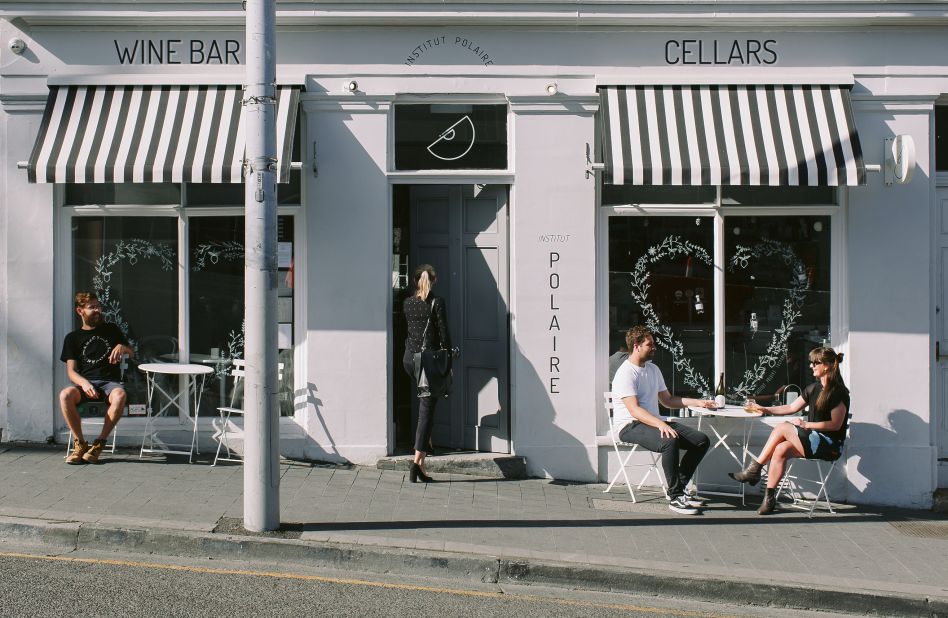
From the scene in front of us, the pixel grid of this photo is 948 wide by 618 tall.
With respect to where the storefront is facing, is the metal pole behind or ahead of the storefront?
ahead

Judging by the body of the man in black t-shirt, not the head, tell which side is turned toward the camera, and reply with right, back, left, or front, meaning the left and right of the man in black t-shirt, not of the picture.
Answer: front

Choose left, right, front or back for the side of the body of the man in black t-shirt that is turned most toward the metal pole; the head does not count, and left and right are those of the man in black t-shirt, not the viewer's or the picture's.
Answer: front

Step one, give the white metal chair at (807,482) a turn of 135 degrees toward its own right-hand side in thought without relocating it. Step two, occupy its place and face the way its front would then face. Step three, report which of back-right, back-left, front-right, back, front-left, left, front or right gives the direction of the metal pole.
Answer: back

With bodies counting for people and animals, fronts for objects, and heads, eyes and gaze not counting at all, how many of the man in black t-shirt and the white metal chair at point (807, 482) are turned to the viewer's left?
1

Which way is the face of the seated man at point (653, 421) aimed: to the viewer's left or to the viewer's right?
to the viewer's right

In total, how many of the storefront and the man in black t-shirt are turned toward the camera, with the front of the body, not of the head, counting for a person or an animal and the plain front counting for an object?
2

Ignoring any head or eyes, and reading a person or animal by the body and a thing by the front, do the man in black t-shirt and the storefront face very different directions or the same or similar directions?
same or similar directions

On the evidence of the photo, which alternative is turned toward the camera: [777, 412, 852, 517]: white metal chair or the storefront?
the storefront

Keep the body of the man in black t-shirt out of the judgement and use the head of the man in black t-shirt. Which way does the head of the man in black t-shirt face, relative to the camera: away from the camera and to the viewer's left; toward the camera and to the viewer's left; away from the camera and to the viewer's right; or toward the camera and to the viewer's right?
toward the camera and to the viewer's right

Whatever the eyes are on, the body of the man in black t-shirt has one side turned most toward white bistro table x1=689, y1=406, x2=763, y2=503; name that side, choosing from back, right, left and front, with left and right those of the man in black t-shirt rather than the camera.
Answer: left

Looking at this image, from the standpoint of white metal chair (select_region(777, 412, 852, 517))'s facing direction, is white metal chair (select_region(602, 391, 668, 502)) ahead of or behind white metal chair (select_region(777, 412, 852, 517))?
ahead

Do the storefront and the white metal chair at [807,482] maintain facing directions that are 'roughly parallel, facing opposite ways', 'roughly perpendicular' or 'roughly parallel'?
roughly perpendicular

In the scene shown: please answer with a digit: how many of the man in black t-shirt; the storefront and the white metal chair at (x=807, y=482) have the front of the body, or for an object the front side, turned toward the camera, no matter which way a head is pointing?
2

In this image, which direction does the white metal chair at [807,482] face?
to the viewer's left
